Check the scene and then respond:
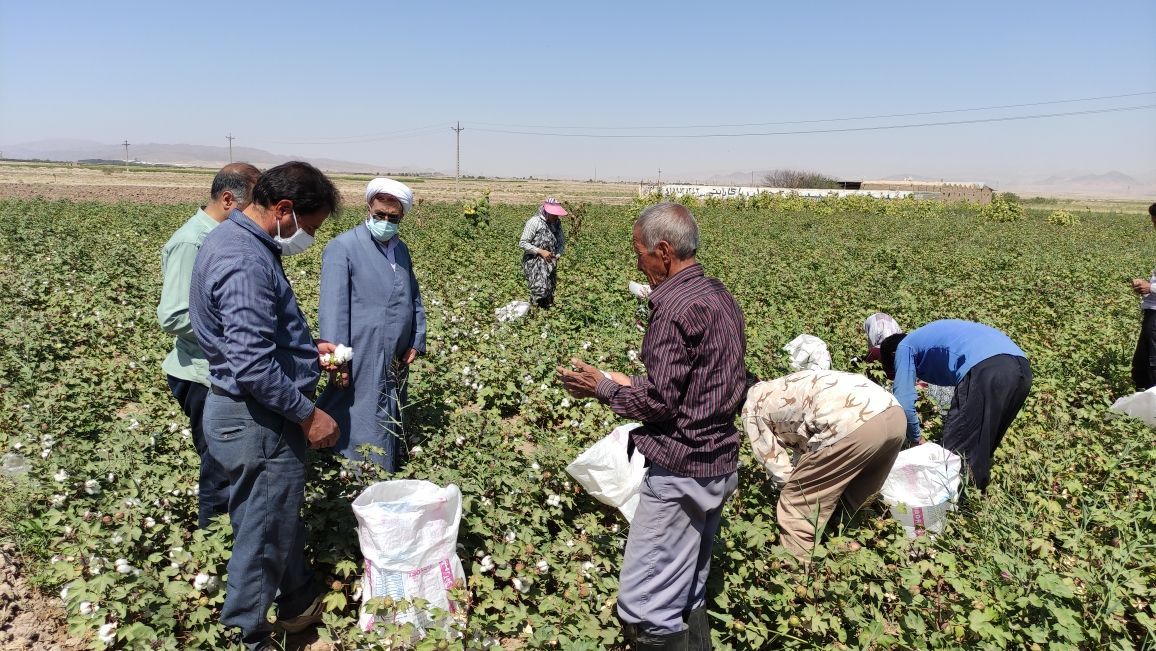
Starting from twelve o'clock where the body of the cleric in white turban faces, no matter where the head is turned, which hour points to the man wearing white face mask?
The man wearing white face mask is roughly at 2 o'clock from the cleric in white turban.

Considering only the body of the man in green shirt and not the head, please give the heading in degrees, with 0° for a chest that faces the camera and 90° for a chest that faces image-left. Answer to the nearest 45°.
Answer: approximately 270°

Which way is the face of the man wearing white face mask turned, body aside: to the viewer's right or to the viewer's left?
to the viewer's right

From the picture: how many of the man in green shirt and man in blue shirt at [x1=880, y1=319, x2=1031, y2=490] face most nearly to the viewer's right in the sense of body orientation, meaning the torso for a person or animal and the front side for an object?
1

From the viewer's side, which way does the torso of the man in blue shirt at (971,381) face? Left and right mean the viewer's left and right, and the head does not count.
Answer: facing to the left of the viewer

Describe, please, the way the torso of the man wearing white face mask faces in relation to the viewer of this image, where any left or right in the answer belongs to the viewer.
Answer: facing to the right of the viewer

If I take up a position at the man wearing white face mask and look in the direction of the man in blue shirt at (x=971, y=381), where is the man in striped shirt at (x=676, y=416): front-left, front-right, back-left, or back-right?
front-right

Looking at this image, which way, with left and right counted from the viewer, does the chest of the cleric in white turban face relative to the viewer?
facing the viewer and to the right of the viewer

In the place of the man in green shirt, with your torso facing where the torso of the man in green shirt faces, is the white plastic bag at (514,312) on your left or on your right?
on your left

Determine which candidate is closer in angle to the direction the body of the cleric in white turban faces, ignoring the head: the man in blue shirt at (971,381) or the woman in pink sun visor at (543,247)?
the man in blue shirt

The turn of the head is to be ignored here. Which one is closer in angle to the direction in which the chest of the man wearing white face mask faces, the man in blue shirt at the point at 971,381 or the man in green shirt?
the man in blue shirt

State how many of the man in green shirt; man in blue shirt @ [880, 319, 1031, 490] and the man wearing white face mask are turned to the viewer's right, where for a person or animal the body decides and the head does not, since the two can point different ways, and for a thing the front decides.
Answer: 2

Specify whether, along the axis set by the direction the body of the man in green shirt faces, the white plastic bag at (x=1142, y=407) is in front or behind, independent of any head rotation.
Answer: in front
